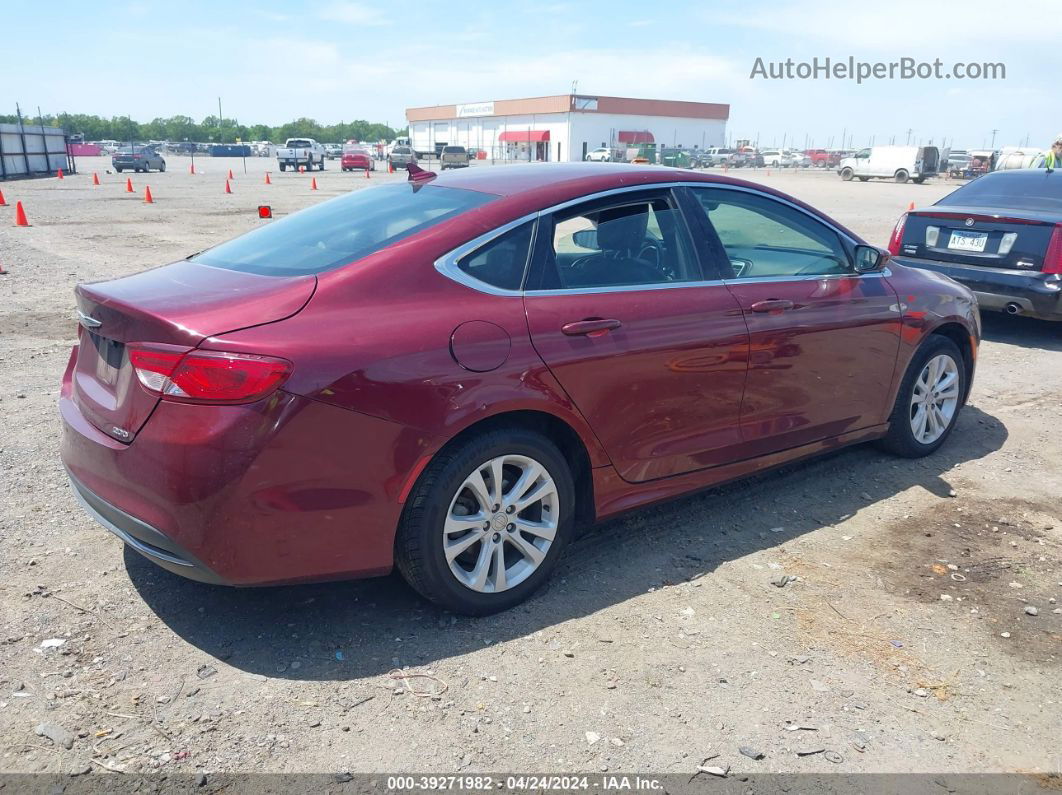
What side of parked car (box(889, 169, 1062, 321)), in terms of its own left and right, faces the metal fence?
left

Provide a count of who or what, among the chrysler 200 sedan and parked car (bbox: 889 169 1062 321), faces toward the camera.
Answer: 0

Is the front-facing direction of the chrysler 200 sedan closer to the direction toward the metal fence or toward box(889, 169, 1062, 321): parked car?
the parked car

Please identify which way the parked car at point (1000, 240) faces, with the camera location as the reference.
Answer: facing away from the viewer and to the right of the viewer

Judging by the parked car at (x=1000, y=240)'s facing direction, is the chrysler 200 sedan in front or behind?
behind

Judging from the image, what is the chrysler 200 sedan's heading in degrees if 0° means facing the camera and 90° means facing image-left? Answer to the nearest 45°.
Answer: approximately 225°

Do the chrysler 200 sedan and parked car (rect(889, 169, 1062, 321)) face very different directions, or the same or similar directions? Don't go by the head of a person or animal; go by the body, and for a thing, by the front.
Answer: same or similar directions

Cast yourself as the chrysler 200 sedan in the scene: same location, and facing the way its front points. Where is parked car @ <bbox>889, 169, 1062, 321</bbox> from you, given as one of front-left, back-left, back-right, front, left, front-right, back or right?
front
